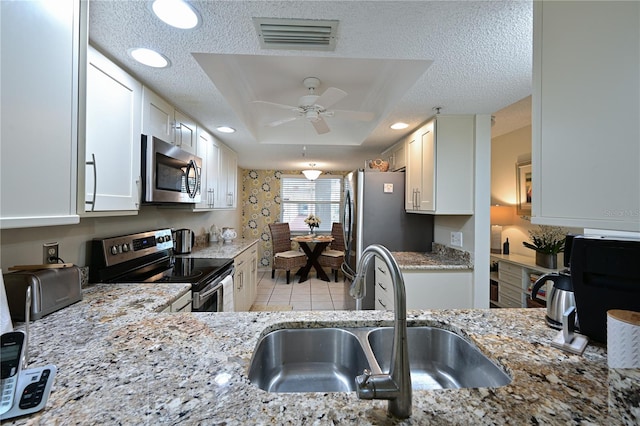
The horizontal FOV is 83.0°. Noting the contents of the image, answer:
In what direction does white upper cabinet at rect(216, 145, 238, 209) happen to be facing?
to the viewer's right

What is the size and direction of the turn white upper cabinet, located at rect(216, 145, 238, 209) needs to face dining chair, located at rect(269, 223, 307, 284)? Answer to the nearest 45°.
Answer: approximately 45° to its left

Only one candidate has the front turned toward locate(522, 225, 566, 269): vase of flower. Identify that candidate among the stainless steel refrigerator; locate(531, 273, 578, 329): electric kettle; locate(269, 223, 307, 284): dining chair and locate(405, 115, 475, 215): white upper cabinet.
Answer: the dining chair

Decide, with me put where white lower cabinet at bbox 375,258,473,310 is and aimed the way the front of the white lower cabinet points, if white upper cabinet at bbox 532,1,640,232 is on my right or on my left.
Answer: on my left

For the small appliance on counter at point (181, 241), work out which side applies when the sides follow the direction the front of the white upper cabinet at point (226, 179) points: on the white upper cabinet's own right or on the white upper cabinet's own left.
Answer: on the white upper cabinet's own right

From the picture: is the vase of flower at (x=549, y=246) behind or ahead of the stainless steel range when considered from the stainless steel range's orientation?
ahead

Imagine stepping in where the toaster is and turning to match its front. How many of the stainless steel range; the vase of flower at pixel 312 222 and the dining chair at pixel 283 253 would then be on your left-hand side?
3

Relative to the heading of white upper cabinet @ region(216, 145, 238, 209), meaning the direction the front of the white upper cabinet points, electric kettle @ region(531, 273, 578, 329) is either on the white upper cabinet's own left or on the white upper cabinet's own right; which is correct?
on the white upper cabinet's own right

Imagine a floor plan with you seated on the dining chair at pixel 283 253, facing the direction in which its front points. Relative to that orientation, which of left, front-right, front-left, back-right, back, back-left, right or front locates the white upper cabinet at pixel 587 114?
front-right
